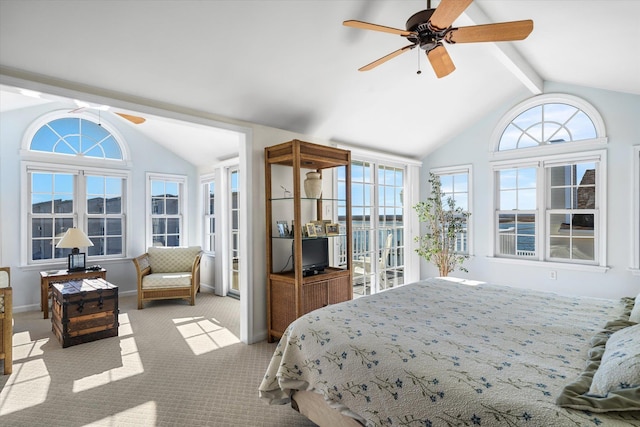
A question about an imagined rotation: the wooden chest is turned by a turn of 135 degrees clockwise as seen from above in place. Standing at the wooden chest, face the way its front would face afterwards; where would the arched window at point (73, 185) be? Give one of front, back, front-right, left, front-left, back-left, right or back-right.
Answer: front-right

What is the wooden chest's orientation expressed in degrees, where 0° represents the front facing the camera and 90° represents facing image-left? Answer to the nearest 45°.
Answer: approximately 0°

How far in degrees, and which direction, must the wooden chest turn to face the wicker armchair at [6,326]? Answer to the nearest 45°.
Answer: approximately 45° to its right

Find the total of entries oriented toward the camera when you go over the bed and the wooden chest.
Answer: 1

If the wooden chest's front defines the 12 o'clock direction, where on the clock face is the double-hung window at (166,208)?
The double-hung window is roughly at 7 o'clock from the wooden chest.

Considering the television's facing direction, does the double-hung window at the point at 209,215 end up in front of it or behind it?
behind

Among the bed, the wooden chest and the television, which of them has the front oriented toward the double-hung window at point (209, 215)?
the bed

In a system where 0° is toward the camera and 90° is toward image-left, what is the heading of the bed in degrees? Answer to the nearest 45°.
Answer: approximately 135°

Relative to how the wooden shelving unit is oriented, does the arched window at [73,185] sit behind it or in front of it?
behind
